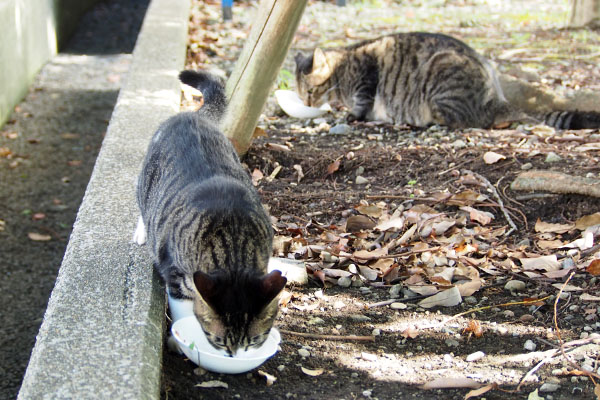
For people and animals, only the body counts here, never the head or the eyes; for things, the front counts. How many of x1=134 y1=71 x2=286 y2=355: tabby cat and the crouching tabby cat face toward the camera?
1

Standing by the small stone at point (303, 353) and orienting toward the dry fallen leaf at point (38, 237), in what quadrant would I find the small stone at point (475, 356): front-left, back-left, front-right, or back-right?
back-right

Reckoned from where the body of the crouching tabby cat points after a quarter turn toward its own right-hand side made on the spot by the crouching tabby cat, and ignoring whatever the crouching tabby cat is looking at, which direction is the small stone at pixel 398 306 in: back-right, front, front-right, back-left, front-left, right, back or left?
back

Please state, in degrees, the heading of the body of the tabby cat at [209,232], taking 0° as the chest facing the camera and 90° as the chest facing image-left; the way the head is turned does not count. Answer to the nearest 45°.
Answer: approximately 0°

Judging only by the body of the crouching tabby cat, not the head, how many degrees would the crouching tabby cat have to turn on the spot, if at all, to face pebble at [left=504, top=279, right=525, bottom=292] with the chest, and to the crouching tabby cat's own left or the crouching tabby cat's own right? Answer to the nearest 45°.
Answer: approximately 90° to the crouching tabby cat's own left

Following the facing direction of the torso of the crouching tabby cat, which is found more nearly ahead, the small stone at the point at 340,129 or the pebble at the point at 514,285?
the small stone

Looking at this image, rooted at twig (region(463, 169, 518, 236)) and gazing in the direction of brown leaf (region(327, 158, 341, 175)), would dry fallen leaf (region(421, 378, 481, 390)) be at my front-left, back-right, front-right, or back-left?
back-left

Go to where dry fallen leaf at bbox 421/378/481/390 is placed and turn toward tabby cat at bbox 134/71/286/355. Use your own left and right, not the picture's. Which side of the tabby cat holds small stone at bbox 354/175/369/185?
right

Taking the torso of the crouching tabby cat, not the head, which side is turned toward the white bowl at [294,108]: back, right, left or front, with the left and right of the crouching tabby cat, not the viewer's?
front

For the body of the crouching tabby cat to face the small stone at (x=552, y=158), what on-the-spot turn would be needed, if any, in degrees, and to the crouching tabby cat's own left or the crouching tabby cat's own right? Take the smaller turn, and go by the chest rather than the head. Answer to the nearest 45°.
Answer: approximately 135° to the crouching tabby cat's own left

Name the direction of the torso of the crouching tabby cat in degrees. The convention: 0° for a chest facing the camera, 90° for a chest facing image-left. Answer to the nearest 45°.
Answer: approximately 90°

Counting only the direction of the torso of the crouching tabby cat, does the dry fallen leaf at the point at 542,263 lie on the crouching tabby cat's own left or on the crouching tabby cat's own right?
on the crouching tabby cat's own left

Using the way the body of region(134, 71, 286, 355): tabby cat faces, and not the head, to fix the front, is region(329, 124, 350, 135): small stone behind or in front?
behind

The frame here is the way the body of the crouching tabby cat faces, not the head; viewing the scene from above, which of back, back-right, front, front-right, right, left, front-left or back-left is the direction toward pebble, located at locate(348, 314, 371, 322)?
left

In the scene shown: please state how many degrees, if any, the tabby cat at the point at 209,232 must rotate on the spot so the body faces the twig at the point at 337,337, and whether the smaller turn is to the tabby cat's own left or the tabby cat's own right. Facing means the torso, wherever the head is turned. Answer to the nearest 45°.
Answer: approximately 90° to the tabby cat's own left

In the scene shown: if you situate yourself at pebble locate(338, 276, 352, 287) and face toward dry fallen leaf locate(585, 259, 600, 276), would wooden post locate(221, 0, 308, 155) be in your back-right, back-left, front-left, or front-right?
back-left

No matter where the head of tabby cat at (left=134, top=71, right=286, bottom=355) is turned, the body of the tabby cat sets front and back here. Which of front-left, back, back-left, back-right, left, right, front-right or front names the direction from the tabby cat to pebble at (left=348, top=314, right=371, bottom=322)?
left
